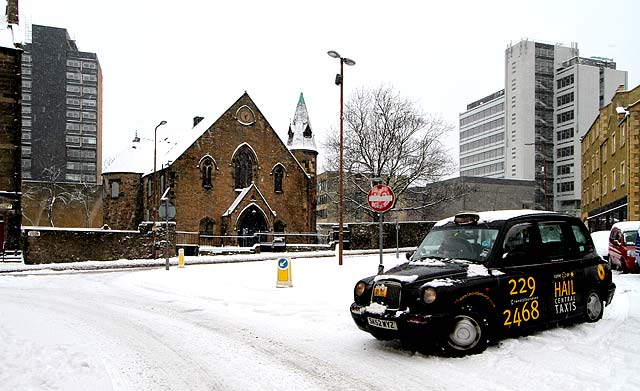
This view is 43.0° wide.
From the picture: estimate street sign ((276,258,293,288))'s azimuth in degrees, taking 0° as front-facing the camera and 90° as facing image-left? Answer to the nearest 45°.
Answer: approximately 0°

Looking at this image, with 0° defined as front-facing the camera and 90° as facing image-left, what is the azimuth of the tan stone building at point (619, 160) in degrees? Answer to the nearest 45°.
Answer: approximately 45°

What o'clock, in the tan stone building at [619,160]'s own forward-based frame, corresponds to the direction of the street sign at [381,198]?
The street sign is roughly at 11 o'clock from the tan stone building.

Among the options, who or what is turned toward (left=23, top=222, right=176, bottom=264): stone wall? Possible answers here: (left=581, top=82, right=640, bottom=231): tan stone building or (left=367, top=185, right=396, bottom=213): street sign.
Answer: the tan stone building

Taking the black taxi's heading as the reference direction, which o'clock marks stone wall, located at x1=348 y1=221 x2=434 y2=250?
The stone wall is roughly at 4 o'clock from the black taxi.

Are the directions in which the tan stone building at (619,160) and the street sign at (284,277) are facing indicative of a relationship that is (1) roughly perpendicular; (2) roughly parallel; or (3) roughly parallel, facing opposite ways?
roughly perpendicular

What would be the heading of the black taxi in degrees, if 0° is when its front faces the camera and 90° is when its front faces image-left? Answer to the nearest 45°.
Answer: approximately 45°

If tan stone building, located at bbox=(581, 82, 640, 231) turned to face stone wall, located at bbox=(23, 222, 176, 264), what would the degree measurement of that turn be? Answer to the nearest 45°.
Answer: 0° — it already faces it

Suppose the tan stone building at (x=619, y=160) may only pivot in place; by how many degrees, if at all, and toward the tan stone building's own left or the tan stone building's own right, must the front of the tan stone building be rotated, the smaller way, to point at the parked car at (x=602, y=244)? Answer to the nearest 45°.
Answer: approximately 45° to the tan stone building's own left

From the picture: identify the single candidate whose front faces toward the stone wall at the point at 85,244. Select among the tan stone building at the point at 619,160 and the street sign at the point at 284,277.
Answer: the tan stone building
